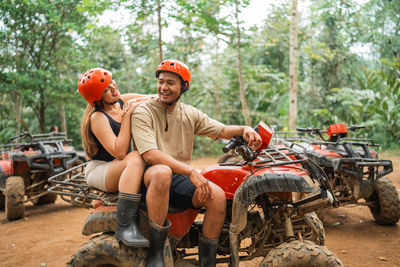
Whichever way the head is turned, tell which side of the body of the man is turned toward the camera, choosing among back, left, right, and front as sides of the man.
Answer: front

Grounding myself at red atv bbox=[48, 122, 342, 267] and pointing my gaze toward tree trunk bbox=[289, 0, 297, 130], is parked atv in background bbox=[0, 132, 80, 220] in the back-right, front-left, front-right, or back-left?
front-left

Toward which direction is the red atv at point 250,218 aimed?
to the viewer's right

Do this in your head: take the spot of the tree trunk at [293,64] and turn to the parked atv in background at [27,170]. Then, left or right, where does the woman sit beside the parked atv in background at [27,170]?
left

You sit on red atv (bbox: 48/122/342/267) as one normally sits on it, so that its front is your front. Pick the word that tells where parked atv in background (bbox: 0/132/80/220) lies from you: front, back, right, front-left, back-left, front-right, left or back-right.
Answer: back-left

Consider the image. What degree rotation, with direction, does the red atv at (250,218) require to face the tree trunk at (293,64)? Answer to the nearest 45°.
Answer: approximately 90° to its left

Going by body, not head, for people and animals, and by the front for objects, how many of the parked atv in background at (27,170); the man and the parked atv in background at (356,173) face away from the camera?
0

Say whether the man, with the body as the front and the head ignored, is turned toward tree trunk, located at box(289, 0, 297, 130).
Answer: no

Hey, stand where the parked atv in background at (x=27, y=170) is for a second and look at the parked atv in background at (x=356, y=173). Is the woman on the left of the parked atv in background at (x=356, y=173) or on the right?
right

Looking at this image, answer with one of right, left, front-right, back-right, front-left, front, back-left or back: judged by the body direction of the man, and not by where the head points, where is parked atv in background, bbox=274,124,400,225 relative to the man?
back-left

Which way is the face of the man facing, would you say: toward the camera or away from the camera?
toward the camera

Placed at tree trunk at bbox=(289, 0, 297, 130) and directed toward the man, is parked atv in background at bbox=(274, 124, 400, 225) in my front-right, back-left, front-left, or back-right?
front-left
